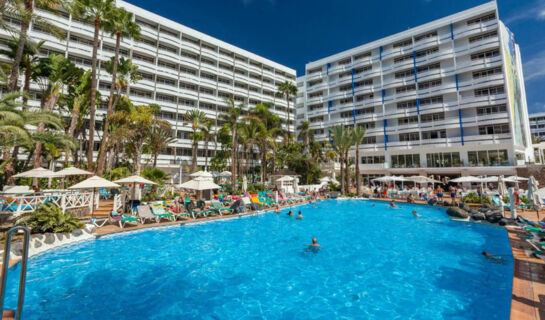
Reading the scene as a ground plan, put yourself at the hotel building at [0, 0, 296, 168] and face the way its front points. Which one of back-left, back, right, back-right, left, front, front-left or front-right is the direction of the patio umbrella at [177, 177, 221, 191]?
front-right

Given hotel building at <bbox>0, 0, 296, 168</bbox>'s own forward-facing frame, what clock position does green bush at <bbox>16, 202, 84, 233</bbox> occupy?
The green bush is roughly at 2 o'clock from the hotel building.

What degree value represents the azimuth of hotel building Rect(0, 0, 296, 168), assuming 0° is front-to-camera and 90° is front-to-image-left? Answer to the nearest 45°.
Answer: approximately 315°

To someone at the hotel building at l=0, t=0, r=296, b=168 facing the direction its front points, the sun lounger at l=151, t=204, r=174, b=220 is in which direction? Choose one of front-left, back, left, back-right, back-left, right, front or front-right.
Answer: front-right
